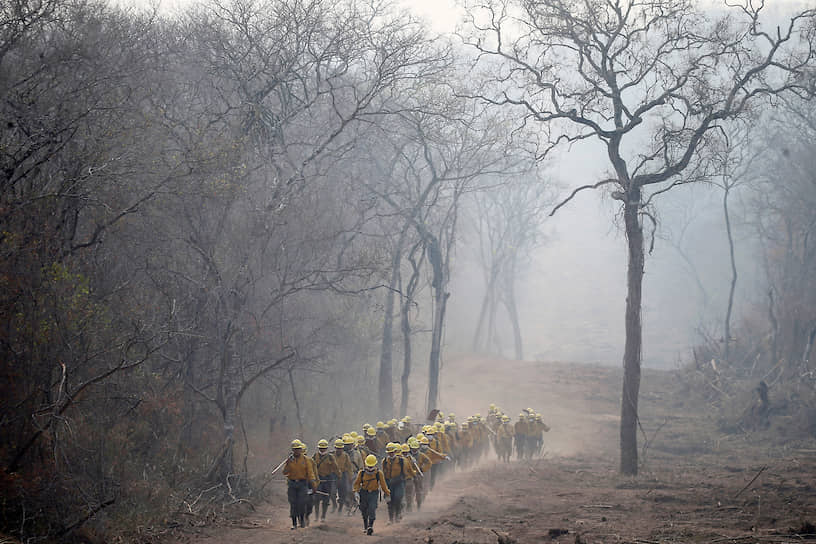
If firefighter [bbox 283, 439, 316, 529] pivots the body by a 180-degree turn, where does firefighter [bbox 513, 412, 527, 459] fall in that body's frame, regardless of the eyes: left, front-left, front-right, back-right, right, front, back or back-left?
front-right

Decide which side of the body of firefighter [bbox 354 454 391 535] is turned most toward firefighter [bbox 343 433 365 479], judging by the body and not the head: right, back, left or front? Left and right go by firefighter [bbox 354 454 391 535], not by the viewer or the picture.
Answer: back

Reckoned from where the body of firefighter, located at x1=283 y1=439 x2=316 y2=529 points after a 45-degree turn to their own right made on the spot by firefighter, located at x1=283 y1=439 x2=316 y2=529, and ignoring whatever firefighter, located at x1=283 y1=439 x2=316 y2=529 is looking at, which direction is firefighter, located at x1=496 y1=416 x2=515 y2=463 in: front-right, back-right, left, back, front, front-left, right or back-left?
back

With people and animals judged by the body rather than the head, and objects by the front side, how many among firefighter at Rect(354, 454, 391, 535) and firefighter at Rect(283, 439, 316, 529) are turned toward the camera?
2

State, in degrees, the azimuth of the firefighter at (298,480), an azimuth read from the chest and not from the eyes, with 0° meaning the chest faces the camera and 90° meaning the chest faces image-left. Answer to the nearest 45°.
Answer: approximately 0°

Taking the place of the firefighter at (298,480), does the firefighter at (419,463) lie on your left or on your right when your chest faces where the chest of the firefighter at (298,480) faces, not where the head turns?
on your left

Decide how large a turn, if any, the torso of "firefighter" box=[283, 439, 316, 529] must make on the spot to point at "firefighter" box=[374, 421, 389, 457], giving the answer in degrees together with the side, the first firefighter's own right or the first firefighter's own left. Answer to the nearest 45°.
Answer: approximately 135° to the first firefighter's own left

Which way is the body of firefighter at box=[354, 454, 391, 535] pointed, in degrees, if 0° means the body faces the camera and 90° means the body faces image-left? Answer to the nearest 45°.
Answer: approximately 0°

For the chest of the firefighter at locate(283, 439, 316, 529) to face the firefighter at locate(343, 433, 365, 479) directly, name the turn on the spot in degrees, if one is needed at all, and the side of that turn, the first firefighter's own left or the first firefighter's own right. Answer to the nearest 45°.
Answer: approximately 135° to the first firefighter's own left

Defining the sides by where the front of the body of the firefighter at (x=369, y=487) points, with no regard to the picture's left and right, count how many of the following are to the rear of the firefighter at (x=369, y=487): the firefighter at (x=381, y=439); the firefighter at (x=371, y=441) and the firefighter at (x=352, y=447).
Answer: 3

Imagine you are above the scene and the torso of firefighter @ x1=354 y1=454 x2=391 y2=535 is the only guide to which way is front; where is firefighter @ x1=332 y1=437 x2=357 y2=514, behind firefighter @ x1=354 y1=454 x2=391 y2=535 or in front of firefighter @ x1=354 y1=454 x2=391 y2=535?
behind
